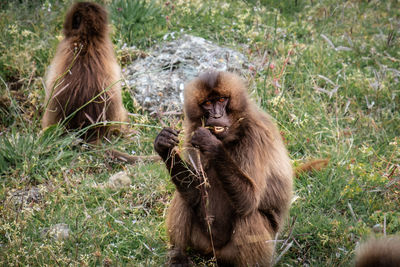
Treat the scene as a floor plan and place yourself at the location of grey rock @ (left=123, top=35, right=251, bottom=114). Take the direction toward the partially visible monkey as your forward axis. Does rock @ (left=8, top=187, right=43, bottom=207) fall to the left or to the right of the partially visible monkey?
right

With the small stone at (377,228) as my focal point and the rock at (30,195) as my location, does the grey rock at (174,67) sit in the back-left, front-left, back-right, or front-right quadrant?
front-left

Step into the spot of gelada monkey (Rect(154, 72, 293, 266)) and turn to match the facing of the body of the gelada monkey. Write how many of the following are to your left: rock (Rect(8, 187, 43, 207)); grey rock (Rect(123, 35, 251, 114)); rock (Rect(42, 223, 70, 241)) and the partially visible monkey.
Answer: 1

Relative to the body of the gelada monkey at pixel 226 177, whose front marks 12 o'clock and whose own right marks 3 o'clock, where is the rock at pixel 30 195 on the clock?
The rock is roughly at 2 o'clock from the gelada monkey.

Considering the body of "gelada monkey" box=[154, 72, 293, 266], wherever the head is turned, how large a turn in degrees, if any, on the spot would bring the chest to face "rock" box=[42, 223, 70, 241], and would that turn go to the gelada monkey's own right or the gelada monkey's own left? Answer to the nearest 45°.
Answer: approximately 45° to the gelada monkey's own right

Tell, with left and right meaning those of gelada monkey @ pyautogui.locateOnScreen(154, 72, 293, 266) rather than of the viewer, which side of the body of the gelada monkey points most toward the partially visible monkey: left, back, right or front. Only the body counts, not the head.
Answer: left

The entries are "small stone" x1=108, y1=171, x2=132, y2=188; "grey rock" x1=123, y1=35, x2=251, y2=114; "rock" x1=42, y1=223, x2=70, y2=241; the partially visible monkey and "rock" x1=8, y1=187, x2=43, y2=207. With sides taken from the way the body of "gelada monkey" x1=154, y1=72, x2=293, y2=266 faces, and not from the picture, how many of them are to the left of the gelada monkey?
1

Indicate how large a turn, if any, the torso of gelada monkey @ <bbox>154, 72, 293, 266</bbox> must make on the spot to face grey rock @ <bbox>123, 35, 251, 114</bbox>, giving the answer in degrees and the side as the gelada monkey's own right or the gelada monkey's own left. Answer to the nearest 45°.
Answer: approximately 135° to the gelada monkey's own right

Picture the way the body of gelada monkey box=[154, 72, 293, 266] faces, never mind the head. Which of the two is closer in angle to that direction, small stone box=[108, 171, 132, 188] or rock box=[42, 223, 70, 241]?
the rock

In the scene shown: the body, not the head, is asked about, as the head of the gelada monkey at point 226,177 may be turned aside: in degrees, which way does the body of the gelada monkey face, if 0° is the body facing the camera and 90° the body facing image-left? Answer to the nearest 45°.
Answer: approximately 45°

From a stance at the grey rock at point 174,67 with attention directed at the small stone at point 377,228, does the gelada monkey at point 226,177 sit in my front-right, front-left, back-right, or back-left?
front-right

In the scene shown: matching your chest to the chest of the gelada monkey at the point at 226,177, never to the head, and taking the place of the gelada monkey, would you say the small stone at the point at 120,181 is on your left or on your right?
on your right

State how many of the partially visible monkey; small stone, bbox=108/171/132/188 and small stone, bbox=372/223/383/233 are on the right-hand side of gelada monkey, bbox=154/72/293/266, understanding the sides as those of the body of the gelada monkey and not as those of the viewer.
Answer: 1

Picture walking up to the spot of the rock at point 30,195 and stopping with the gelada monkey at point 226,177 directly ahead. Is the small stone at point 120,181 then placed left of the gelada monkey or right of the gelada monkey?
left

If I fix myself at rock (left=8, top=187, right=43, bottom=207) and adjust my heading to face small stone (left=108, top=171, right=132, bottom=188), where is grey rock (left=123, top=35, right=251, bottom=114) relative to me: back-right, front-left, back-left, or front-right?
front-left

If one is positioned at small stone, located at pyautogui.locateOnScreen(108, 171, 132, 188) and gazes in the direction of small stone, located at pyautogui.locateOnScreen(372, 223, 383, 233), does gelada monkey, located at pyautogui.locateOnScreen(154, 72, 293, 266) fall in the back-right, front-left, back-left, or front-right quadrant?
front-right

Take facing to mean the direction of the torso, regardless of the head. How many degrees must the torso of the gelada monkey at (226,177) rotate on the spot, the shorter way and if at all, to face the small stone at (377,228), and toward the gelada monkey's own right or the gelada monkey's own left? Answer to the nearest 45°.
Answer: approximately 135° to the gelada monkey's own left

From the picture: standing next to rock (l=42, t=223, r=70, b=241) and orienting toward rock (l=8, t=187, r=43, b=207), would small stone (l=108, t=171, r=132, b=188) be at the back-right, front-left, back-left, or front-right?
front-right
